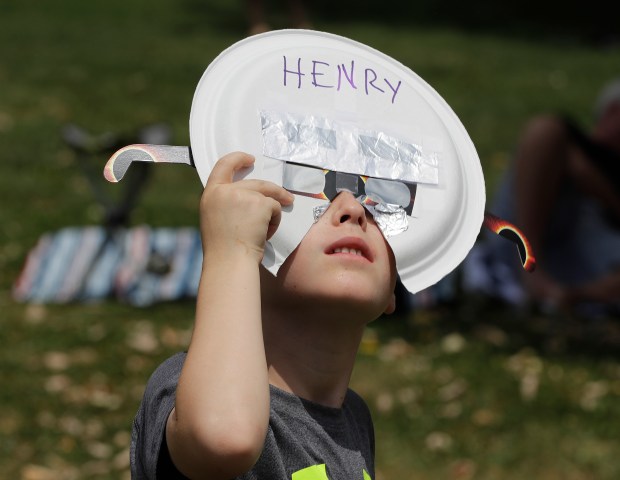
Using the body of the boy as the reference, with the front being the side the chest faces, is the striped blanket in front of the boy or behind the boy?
behind

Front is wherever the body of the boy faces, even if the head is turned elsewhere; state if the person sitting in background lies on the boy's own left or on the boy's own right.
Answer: on the boy's own left

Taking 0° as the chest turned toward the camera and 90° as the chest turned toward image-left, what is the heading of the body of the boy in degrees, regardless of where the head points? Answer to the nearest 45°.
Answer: approximately 315°
